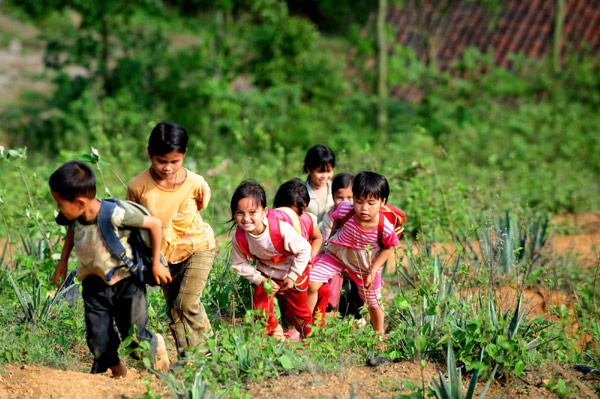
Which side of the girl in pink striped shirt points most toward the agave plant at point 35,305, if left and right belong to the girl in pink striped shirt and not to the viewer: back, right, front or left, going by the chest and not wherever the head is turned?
right

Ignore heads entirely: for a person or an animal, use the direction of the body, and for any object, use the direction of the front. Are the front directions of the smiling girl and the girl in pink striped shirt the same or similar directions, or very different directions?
same or similar directions

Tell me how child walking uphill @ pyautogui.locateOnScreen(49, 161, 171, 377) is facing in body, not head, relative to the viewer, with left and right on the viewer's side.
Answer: facing the viewer and to the left of the viewer

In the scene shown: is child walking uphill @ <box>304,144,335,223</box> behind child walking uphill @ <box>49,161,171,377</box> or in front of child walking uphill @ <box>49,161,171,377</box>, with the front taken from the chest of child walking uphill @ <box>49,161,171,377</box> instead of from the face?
behind

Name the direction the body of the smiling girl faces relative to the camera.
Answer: toward the camera

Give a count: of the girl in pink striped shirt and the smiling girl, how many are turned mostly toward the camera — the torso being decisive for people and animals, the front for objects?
2

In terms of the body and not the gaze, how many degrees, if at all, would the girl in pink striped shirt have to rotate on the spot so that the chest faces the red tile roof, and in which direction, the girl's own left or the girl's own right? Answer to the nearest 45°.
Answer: approximately 180°

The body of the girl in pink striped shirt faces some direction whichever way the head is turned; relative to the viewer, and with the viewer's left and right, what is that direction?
facing the viewer

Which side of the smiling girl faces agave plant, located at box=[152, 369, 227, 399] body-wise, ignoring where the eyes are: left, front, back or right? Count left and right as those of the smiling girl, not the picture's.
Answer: front

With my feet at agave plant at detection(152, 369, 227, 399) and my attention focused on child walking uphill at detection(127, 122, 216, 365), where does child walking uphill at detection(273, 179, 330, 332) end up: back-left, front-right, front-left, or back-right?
front-right
